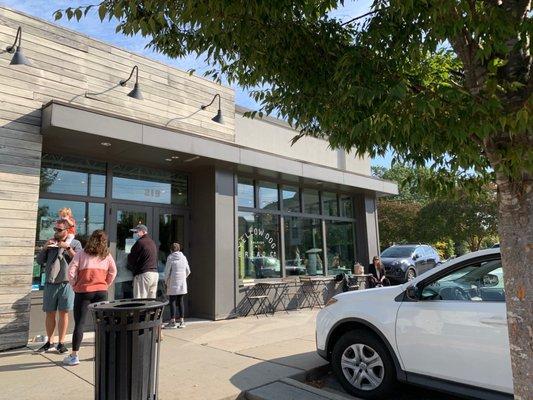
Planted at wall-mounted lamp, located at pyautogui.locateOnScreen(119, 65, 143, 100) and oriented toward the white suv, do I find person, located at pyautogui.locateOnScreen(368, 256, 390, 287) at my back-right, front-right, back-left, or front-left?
front-left

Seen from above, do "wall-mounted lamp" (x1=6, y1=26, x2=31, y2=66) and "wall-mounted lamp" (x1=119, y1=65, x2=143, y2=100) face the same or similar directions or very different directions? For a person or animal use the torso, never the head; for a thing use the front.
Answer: same or similar directions

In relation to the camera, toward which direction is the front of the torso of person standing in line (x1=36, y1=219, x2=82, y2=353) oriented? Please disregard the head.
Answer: toward the camera

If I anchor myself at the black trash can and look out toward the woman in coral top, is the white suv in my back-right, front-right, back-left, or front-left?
back-right

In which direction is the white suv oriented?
to the viewer's left

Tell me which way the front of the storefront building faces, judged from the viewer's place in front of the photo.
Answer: facing the viewer and to the right of the viewer

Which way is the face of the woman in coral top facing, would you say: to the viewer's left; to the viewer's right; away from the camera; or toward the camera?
away from the camera

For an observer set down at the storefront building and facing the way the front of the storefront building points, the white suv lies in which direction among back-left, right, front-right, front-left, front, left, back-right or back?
front

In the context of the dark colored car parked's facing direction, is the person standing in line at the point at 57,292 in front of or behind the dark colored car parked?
in front

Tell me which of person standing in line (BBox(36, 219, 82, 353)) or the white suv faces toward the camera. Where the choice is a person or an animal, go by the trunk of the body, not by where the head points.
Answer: the person standing in line

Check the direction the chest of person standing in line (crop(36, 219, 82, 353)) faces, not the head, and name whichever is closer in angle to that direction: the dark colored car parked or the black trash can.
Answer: the black trash can

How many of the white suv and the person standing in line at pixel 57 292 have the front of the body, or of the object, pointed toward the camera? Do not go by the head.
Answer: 1

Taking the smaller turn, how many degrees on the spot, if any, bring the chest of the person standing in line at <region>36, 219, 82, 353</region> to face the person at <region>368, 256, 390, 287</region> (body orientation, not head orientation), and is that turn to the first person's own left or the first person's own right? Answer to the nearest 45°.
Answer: approximately 90° to the first person's own left
